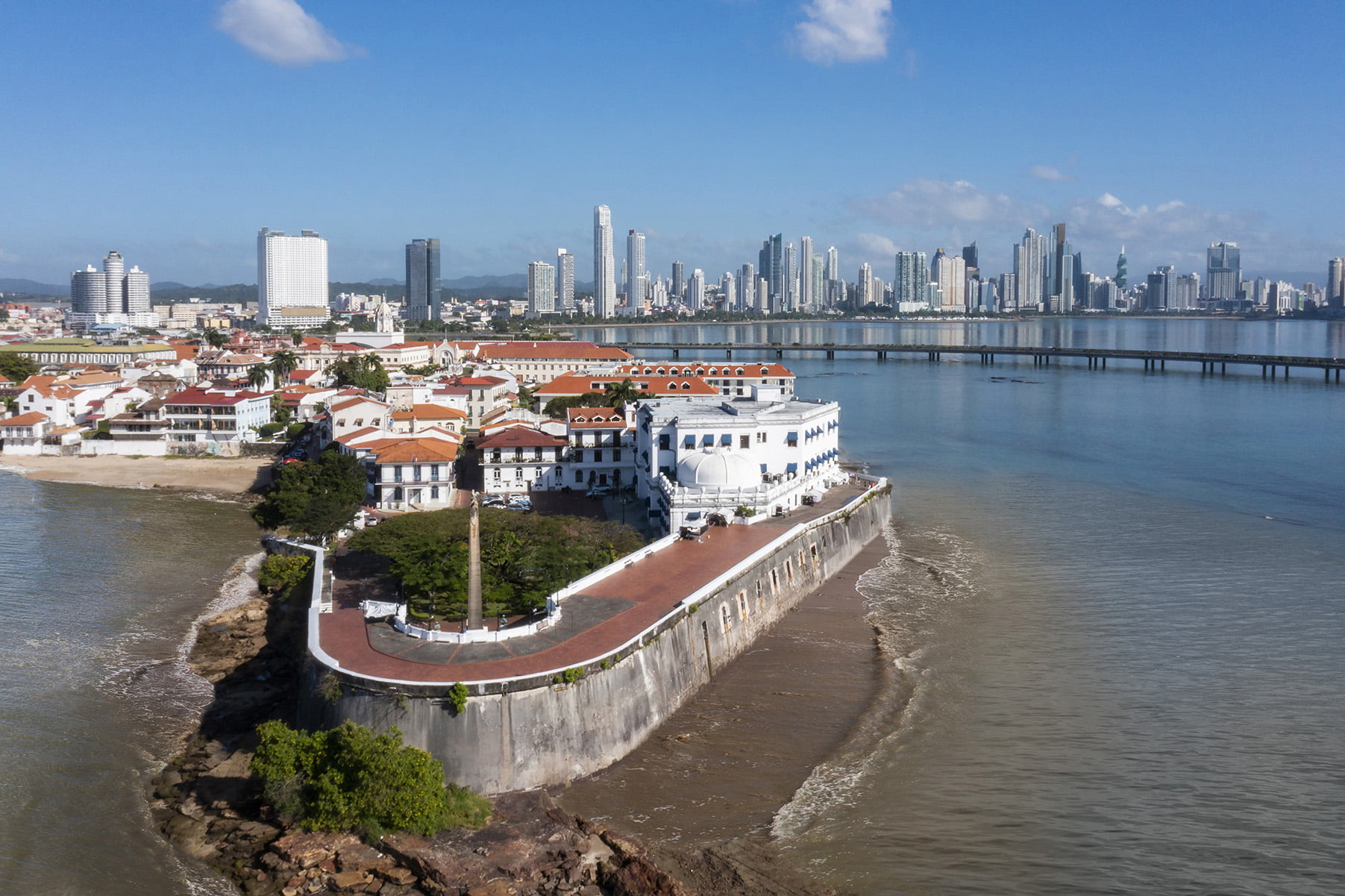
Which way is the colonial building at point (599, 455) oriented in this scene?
toward the camera

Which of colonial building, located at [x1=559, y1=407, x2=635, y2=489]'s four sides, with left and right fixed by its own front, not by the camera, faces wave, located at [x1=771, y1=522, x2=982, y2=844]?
front

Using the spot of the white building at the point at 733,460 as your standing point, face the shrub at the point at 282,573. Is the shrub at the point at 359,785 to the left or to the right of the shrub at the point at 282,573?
left

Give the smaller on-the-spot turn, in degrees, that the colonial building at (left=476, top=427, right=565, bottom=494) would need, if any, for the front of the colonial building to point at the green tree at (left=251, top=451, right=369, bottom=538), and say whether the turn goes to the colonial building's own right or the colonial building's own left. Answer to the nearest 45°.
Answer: approximately 45° to the colonial building's own right

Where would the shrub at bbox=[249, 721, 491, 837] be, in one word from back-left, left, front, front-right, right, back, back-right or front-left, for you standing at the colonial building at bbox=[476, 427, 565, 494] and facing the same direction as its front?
front

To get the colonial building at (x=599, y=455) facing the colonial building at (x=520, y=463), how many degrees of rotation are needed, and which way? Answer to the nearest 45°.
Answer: approximately 90° to its right

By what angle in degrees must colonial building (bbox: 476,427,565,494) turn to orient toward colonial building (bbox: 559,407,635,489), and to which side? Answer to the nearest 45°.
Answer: approximately 90° to its left

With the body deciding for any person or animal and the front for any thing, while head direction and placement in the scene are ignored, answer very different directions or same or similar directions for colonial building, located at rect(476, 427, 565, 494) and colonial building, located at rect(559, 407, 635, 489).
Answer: same or similar directions

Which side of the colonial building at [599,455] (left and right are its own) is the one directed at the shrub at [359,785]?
front

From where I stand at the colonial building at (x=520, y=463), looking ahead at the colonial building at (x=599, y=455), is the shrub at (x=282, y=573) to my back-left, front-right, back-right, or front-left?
back-right

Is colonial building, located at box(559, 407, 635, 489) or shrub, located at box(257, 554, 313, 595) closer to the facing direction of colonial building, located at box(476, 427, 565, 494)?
the shrub

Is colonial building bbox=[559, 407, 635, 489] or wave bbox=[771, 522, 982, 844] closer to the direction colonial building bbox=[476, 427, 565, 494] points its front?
the wave
